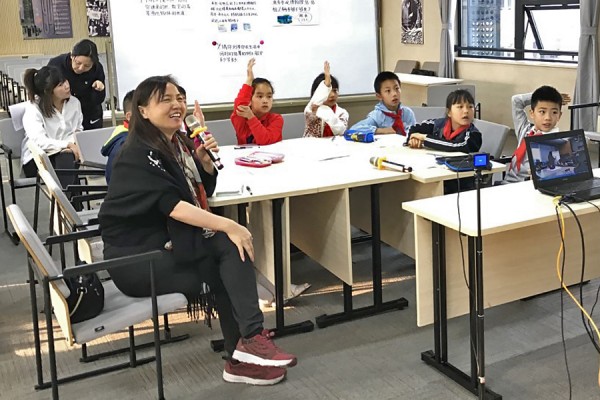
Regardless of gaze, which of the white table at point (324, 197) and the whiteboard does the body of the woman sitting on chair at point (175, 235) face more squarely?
the white table

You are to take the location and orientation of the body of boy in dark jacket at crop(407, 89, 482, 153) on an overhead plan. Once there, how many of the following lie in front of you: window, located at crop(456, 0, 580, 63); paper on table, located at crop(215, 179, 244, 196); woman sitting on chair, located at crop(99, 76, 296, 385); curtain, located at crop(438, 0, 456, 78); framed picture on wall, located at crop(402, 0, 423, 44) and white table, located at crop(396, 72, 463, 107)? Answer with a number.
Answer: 2

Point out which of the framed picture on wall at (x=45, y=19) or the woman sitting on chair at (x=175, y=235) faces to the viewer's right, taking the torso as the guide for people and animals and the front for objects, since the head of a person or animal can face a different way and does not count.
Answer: the woman sitting on chair

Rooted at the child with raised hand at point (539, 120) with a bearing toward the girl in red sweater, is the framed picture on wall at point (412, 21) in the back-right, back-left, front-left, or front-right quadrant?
front-right

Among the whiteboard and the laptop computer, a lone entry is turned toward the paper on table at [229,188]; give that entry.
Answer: the whiteboard

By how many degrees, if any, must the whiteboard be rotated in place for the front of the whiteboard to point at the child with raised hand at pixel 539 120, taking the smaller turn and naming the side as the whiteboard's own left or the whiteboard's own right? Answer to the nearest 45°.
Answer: approximately 45° to the whiteboard's own left

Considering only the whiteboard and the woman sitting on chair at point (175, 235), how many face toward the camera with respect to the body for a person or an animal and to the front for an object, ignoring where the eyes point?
1

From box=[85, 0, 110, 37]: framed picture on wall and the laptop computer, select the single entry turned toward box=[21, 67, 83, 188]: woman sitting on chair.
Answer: the framed picture on wall

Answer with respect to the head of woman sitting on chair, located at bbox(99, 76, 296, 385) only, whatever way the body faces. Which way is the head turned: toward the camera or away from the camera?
toward the camera

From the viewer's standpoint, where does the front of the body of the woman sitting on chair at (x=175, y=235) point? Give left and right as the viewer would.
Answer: facing to the right of the viewer

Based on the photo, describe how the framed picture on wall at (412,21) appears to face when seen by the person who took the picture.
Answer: facing the viewer

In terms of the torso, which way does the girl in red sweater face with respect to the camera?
toward the camera

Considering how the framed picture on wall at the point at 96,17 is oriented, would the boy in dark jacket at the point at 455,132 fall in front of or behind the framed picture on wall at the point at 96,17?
in front

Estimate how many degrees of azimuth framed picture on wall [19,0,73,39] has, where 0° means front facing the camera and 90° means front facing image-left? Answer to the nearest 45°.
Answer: approximately 0°

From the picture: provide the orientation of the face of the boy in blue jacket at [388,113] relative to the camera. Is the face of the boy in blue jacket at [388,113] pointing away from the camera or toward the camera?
toward the camera

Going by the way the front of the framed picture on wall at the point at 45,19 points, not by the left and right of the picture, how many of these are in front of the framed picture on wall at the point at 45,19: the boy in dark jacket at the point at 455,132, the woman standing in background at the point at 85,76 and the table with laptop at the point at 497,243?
3
